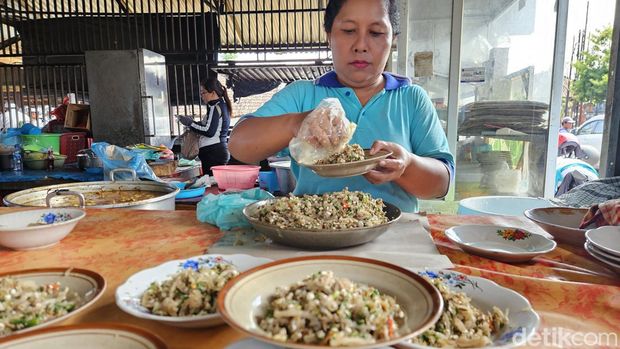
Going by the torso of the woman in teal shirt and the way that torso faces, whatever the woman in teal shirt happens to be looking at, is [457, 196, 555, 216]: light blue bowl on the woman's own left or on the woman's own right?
on the woman's own left

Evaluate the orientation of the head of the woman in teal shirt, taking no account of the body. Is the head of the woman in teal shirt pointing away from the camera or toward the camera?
toward the camera

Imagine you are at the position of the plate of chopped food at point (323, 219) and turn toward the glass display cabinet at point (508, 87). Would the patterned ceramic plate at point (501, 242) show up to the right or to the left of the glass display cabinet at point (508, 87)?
right

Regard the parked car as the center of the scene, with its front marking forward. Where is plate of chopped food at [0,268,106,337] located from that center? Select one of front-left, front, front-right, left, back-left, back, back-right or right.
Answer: left

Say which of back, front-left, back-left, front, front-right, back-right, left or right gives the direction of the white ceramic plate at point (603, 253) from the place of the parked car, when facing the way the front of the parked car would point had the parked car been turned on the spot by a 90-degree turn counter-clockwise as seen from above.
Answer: front

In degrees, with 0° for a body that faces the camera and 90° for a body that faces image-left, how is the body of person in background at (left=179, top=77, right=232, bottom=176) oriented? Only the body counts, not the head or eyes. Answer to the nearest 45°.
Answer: approximately 90°

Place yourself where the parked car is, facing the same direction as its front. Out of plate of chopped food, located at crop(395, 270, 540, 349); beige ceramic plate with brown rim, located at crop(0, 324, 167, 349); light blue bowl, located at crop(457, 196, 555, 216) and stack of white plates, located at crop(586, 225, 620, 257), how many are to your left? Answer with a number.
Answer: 4

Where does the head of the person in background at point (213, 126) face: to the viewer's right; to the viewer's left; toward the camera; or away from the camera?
to the viewer's left

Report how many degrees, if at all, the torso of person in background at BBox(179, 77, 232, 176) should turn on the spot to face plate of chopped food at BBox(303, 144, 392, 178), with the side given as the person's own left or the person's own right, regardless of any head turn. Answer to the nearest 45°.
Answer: approximately 90° to the person's own left

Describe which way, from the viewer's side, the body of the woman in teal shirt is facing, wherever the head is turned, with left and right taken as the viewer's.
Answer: facing the viewer

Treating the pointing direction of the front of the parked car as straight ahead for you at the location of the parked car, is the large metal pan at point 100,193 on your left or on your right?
on your left
